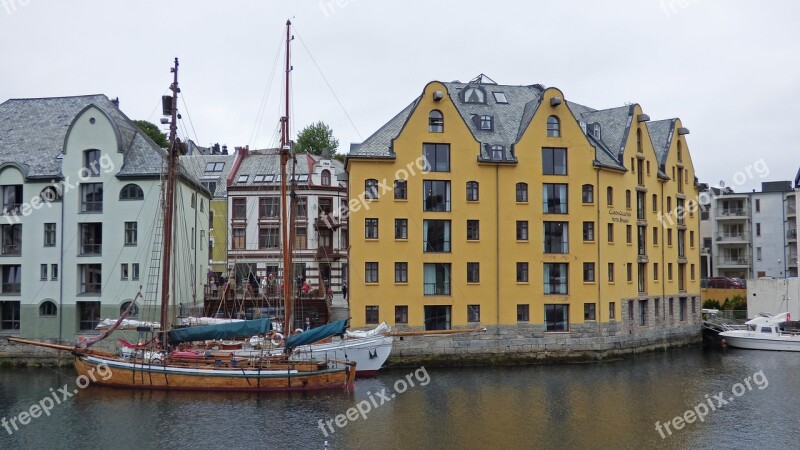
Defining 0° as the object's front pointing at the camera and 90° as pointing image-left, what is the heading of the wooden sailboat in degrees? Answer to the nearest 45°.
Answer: approximately 90°
